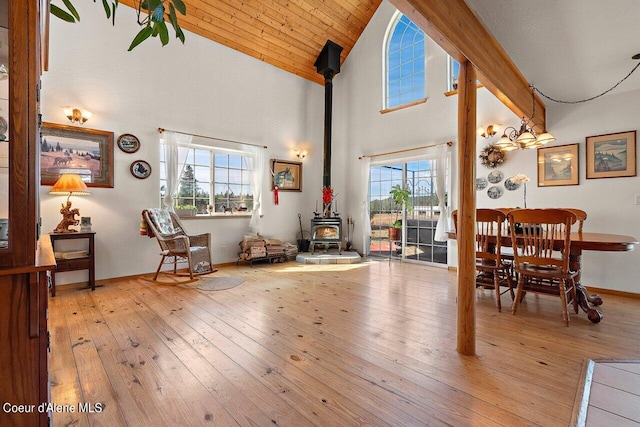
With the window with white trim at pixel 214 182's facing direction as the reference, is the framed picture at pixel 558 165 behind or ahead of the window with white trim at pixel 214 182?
ahead

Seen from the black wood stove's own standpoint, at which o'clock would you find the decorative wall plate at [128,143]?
The decorative wall plate is roughly at 2 o'clock from the black wood stove.

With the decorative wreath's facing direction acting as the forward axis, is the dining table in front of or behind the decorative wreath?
in front

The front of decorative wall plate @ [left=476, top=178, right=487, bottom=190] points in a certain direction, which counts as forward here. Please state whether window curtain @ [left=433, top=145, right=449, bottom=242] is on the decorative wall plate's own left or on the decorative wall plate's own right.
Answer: on the decorative wall plate's own right

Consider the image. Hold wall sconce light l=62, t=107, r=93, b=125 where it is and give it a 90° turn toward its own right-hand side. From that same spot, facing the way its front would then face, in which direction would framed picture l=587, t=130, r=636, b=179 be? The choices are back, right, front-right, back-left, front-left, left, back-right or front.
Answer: back-left

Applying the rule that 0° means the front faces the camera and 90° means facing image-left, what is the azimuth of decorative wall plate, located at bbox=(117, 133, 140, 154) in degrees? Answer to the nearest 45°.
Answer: approximately 0°

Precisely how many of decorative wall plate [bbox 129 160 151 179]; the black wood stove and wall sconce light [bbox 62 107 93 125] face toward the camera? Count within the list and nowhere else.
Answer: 3
